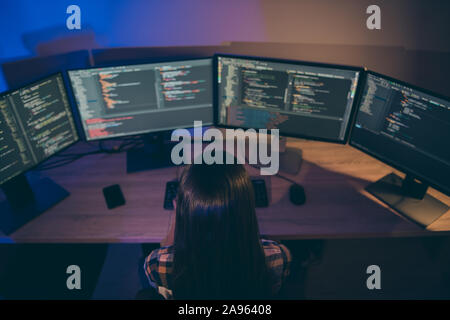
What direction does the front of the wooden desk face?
toward the camera

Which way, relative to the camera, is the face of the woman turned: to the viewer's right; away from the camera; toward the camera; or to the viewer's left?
away from the camera

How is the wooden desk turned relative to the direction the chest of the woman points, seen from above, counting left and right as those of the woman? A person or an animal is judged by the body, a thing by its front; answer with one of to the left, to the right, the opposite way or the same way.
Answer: the opposite way

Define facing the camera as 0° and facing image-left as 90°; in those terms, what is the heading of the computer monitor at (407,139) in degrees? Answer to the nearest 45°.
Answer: approximately 45°

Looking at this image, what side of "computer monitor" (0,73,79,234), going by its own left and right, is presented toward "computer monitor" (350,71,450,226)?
front

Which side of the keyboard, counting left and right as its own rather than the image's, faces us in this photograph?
front

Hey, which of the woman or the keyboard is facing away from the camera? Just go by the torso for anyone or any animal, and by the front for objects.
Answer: the woman

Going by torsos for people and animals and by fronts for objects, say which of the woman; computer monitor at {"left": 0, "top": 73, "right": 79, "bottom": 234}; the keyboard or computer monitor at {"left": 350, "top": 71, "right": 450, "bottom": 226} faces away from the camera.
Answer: the woman

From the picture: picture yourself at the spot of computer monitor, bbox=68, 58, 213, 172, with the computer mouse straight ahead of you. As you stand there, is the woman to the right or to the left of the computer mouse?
right

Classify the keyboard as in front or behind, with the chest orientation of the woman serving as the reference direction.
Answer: in front

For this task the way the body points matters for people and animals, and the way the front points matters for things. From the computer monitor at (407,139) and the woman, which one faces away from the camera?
the woman

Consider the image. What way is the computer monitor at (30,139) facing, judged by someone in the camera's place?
facing the viewer and to the right of the viewer

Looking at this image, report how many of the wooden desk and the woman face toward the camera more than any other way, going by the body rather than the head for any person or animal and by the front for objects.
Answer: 1

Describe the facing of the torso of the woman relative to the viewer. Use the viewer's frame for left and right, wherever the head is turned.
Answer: facing away from the viewer

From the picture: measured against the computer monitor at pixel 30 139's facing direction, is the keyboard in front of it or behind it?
in front
